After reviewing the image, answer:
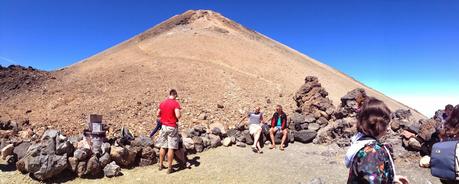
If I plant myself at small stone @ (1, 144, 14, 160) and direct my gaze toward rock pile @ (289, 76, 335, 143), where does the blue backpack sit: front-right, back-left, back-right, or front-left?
front-right

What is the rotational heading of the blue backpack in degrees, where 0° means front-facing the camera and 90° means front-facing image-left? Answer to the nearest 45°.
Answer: approximately 45°

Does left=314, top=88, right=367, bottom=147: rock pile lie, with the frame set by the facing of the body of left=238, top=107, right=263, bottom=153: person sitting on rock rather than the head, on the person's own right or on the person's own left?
on the person's own left

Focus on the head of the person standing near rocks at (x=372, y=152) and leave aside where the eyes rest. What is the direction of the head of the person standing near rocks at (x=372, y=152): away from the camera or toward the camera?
away from the camera

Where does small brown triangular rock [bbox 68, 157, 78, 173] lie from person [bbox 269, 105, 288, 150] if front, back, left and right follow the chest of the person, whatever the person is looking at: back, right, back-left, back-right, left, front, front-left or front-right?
front-right

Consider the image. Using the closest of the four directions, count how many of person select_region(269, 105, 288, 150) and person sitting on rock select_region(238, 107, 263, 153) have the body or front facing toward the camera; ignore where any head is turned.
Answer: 2

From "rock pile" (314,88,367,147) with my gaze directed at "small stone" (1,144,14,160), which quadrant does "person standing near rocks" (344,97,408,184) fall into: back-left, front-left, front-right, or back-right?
front-left

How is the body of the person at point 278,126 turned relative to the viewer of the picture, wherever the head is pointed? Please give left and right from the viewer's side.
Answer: facing the viewer

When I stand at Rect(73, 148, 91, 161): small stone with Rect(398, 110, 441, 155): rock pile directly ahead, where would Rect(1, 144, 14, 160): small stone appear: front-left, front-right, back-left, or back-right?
back-left

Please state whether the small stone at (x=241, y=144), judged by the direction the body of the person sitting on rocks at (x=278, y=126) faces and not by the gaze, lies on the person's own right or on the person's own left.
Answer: on the person's own right

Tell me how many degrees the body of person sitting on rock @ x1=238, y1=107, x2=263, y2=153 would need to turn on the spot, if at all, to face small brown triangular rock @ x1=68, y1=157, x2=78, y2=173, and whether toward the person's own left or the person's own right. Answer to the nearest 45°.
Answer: approximately 45° to the person's own right

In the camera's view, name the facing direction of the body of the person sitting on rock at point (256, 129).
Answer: toward the camera
